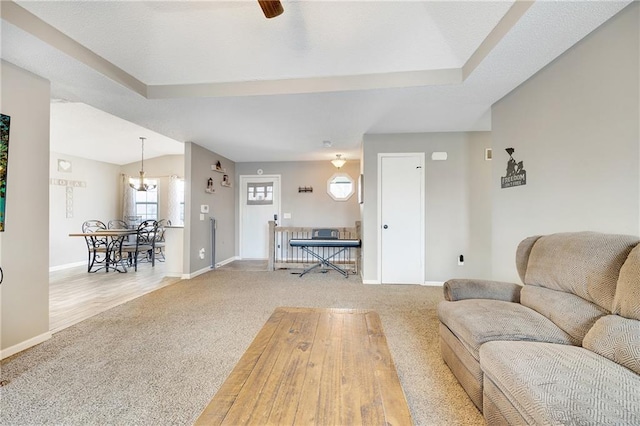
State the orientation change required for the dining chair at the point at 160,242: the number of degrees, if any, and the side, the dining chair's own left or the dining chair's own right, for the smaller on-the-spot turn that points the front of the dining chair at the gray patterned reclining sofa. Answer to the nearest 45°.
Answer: approximately 90° to the dining chair's own left

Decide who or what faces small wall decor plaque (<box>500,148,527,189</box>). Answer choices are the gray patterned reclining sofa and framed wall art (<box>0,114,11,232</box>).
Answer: the framed wall art

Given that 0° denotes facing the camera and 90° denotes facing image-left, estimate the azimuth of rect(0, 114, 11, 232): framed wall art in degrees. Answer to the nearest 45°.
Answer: approximately 315°

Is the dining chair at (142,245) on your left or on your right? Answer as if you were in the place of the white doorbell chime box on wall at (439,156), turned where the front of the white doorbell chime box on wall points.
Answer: on your right

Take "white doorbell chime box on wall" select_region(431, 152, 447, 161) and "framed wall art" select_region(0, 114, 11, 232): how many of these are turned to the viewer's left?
0

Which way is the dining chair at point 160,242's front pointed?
to the viewer's left

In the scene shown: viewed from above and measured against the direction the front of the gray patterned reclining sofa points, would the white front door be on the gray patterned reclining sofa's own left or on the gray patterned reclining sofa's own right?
on the gray patterned reclining sofa's own right

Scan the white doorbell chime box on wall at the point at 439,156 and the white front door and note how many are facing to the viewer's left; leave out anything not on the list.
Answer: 0

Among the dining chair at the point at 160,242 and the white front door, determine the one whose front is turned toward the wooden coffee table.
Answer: the white front door

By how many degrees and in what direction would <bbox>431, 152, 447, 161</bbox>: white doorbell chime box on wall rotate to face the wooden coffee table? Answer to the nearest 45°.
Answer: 0° — it already faces it

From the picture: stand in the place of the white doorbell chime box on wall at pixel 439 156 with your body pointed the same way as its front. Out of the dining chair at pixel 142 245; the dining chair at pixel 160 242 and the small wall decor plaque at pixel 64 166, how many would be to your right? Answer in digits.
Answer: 3

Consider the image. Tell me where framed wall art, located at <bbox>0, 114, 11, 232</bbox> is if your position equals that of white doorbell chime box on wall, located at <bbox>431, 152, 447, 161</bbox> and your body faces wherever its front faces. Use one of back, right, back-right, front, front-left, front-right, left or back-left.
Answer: front-right

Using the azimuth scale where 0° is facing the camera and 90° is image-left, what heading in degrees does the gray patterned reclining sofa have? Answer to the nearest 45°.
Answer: approximately 45°
